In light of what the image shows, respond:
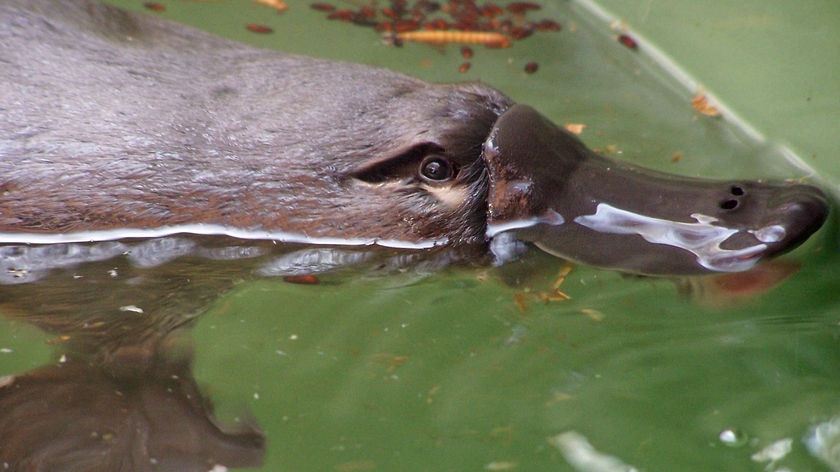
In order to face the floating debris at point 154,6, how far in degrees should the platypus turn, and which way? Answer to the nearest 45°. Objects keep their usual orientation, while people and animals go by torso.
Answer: approximately 135° to its left

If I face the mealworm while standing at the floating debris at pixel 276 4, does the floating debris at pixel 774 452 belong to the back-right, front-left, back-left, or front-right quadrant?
front-right

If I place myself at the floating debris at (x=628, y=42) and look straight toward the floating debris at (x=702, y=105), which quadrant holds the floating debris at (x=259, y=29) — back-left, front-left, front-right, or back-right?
back-right

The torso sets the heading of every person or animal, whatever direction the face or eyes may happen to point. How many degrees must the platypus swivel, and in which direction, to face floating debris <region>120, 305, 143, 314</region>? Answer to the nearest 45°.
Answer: approximately 180°

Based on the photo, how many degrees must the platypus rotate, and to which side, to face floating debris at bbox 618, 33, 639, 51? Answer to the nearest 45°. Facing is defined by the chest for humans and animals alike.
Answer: approximately 45° to its left

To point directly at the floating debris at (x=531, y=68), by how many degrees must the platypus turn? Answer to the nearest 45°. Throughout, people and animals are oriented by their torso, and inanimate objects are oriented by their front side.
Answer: approximately 45° to its left

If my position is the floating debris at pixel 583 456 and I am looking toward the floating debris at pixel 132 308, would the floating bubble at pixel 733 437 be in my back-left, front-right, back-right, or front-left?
back-right

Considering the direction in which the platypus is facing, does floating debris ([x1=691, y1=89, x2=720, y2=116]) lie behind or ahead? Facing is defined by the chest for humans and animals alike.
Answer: ahead

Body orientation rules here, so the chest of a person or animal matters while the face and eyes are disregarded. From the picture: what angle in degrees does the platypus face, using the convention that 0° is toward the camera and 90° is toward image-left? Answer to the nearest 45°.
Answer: approximately 270°
